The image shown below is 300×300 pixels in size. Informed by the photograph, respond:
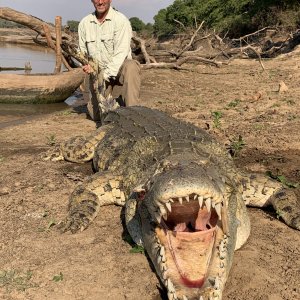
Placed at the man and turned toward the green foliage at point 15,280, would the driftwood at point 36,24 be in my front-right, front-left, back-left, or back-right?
back-right

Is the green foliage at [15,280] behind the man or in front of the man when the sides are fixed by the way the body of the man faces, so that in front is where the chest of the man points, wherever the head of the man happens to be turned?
in front

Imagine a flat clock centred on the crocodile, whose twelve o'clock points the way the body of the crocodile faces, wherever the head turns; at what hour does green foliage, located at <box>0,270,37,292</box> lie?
The green foliage is roughly at 2 o'clock from the crocodile.

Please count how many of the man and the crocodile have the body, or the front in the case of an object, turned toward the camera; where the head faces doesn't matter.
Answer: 2

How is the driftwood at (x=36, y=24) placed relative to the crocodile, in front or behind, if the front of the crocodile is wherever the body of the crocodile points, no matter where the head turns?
behind

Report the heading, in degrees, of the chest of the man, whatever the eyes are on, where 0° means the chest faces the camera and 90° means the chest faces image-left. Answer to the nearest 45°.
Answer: approximately 0°

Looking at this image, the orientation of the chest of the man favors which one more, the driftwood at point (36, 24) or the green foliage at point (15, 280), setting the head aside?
the green foliage

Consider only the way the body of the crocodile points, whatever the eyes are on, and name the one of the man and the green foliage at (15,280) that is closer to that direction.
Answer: the green foliage

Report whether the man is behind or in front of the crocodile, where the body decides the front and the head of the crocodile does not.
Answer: behind

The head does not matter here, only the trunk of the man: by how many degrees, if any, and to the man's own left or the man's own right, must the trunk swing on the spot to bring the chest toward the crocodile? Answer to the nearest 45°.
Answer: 0° — they already face it

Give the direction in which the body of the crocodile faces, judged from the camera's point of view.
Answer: toward the camera
